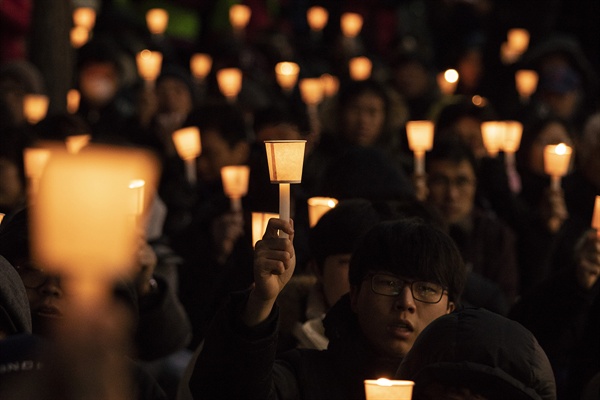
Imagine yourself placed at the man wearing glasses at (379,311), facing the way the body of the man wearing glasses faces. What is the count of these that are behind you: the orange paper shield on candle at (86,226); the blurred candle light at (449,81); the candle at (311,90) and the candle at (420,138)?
3

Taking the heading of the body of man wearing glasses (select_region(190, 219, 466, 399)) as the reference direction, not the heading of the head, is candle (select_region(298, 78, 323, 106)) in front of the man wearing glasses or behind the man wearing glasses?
behind

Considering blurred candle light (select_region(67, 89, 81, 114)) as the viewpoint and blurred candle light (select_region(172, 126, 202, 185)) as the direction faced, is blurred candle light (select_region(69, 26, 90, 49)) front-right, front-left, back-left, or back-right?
back-left

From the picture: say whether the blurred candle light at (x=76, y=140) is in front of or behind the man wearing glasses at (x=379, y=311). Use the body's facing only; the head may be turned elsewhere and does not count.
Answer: behind

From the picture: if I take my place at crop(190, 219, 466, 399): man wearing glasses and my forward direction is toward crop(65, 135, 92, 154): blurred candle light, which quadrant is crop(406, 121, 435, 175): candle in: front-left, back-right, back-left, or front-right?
front-right

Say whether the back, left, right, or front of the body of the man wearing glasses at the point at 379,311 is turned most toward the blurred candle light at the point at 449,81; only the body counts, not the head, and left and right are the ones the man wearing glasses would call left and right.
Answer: back

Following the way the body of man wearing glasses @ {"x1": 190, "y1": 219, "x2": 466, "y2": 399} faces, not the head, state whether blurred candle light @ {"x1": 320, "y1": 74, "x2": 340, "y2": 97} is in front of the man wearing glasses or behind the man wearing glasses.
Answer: behind

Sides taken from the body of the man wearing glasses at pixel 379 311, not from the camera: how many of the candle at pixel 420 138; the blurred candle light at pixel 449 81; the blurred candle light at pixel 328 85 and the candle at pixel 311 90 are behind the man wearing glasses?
4

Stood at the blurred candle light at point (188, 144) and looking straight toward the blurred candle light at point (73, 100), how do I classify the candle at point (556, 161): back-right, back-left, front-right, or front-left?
back-right

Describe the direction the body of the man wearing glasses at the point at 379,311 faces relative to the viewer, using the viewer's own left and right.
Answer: facing the viewer

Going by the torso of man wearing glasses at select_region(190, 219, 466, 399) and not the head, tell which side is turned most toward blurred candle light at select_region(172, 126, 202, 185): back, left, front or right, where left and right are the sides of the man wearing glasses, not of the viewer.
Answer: back

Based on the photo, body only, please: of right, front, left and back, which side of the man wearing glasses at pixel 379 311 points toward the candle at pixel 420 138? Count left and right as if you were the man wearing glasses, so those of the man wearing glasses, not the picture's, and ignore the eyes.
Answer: back
